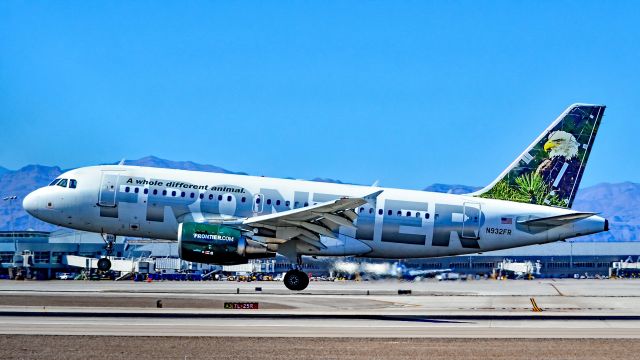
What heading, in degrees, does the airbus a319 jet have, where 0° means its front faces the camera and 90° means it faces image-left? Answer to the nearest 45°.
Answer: approximately 90°
